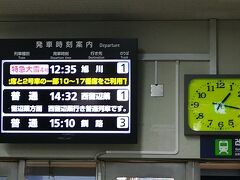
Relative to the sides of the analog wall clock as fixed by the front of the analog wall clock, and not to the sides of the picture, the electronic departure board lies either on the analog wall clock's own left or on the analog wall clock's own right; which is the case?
on the analog wall clock's own right

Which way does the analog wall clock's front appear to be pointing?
toward the camera

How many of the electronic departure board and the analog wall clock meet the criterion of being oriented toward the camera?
2

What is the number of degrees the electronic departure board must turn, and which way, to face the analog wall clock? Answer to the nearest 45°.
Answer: approximately 90° to its left

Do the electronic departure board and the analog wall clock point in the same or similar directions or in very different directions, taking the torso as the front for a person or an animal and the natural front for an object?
same or similar directions

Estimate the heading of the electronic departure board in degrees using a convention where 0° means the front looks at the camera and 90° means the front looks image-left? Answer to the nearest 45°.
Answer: approximately 0°
